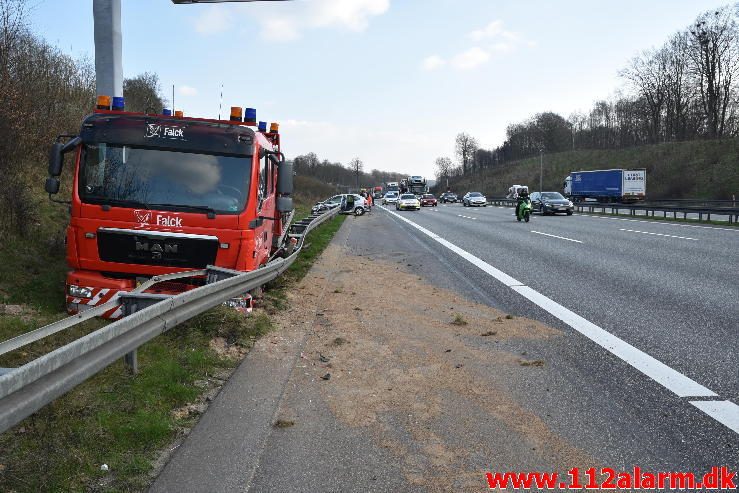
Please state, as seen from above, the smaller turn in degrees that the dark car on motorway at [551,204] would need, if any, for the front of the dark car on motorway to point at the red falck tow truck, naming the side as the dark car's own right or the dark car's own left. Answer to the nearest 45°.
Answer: approximately 45° to the dark car's own right

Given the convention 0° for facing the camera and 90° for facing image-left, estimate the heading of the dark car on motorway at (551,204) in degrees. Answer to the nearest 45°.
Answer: approximately 315°

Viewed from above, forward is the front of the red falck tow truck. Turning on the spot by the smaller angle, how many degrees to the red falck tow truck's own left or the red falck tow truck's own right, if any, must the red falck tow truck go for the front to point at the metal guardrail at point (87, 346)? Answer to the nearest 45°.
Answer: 0° — it already faces it

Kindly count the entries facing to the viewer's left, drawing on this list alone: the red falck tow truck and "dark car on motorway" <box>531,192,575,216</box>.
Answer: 0

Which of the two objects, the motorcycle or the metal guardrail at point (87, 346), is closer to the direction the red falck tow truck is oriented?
the metal guardrail

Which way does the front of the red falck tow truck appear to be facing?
toward the camera

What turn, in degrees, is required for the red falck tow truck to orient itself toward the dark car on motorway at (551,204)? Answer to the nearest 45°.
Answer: approximately 135° to its left
